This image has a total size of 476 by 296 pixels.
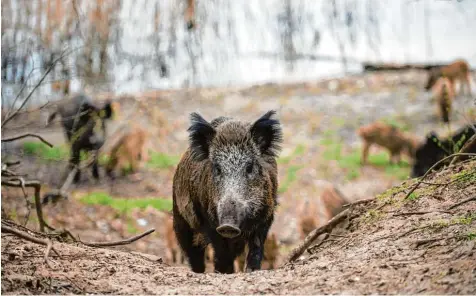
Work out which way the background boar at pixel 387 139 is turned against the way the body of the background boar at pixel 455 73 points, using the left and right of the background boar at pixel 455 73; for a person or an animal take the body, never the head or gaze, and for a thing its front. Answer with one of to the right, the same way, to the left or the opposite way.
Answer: the opposite way

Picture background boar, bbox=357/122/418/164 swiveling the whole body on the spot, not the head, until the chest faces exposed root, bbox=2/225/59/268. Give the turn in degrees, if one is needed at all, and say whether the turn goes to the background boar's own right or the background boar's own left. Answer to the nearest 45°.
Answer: approximately 90° to the background boar's own right

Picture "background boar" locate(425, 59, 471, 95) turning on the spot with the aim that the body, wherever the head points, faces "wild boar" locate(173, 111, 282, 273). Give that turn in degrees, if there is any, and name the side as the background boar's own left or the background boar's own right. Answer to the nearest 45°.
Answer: approximately 90° to the background boar's own left

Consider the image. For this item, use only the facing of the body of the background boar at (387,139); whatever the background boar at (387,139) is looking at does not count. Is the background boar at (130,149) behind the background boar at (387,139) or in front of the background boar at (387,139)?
behind

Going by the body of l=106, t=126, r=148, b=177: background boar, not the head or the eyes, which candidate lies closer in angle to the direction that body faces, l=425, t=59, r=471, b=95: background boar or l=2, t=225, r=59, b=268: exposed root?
the exposed root

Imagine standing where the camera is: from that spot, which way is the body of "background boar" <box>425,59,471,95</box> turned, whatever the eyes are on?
to the viewer's left

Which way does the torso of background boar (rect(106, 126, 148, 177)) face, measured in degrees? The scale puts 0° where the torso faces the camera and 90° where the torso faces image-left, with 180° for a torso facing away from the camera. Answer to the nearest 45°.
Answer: approximately 45°

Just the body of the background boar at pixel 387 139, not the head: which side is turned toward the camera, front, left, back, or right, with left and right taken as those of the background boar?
right
